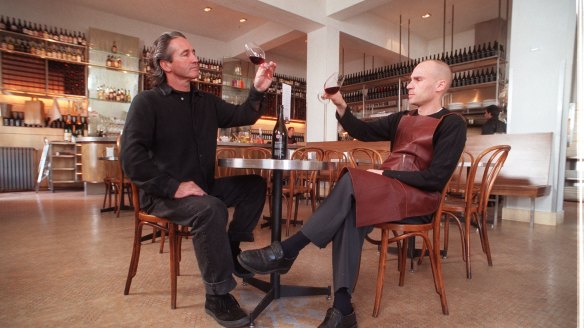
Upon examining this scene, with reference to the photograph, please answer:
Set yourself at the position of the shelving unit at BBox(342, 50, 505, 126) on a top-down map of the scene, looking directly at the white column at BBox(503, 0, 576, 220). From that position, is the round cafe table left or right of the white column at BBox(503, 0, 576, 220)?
right

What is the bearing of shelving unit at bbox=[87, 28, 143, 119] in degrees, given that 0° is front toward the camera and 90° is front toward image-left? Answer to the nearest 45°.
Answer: approximately 315°

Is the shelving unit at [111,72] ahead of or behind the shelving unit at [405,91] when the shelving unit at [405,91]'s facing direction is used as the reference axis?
ahead

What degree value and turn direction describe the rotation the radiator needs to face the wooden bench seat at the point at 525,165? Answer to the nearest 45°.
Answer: approximately 45° to its left

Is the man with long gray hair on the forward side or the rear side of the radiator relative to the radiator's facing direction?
on the forward side

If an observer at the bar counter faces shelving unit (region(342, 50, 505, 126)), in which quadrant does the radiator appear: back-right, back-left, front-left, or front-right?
back-left
